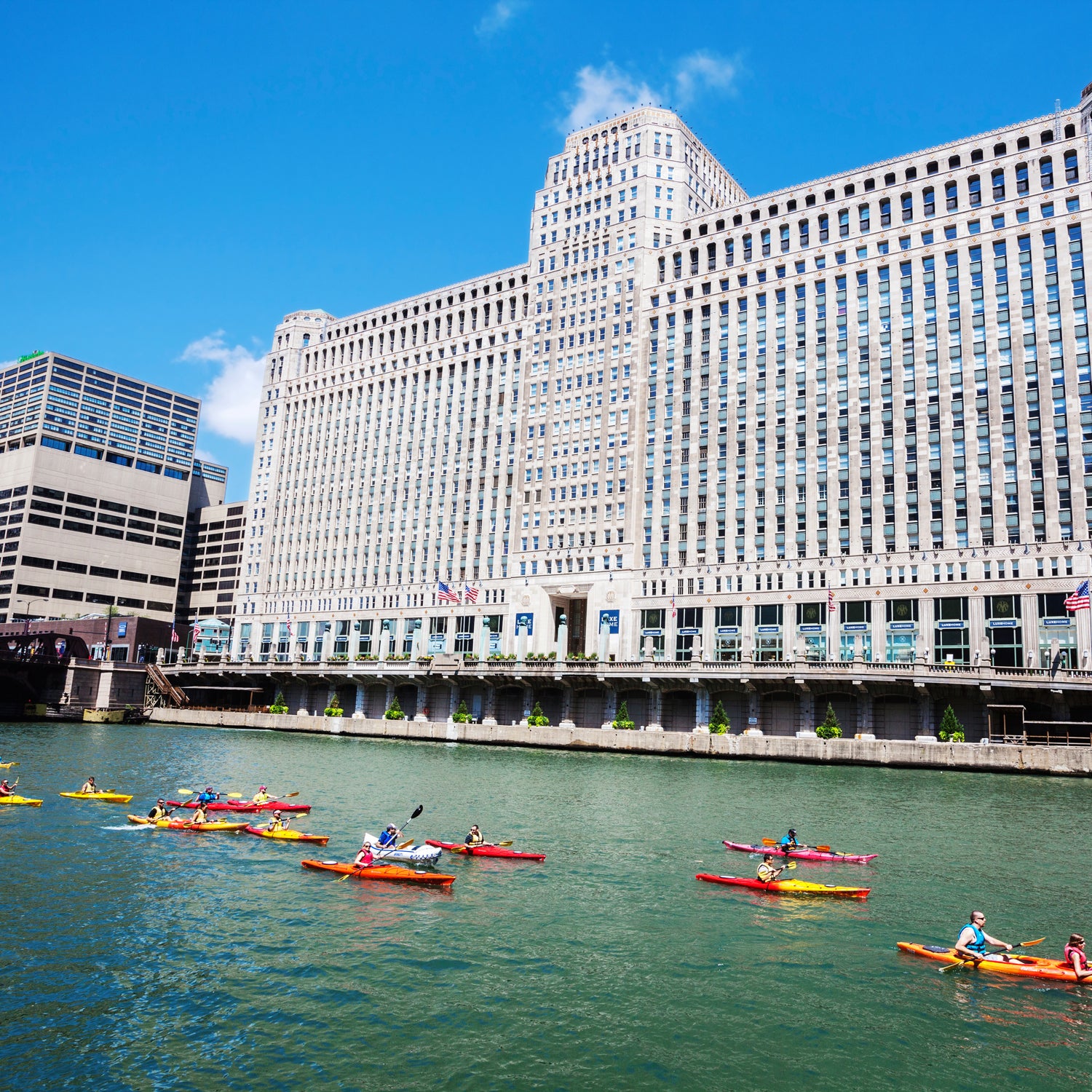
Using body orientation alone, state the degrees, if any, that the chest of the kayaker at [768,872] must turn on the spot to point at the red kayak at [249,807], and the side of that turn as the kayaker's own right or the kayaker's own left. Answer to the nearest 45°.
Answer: approximately 180°

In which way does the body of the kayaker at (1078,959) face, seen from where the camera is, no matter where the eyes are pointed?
to the viewer's right

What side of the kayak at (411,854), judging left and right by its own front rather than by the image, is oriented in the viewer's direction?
right

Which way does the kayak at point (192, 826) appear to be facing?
to the viewer's right

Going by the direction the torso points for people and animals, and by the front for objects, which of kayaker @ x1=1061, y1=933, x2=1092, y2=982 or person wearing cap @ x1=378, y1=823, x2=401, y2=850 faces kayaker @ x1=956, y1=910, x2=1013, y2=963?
the person wearing cap

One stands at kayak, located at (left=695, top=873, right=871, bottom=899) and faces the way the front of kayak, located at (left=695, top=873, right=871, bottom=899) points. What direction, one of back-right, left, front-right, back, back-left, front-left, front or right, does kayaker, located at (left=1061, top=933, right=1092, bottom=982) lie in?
front-right

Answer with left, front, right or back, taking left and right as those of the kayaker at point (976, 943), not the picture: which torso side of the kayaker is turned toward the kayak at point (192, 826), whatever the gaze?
back
